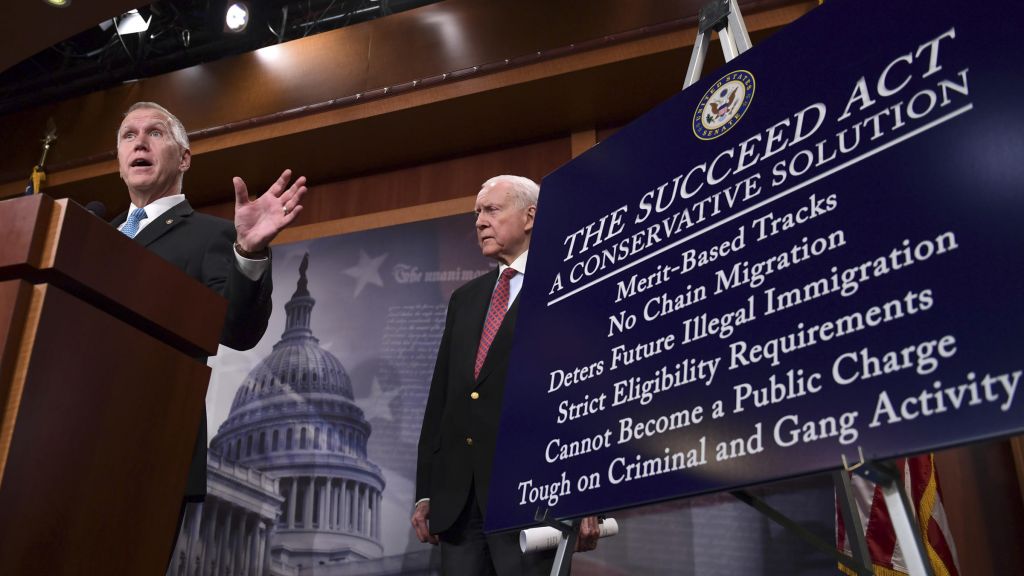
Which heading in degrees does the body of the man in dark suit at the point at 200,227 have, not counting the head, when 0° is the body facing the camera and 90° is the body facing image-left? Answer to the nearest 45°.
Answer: approximately 45°

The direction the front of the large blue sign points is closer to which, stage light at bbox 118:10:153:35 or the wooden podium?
the wooden podium

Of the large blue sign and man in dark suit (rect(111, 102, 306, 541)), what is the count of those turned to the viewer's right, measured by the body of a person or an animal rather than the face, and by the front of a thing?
0

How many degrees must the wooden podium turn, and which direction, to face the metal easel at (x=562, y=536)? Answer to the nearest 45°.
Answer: approximately 135° to its left

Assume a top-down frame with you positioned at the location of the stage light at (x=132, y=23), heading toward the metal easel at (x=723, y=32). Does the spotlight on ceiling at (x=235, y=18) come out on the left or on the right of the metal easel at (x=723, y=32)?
left

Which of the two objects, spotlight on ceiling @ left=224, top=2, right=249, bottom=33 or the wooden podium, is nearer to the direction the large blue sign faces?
the wooden podium

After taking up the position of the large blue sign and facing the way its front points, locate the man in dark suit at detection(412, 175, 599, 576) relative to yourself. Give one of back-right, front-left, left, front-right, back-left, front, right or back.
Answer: right

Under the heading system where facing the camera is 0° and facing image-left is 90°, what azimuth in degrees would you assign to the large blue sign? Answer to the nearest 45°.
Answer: approximately 45°

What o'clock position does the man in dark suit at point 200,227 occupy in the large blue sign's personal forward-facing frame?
The man in dark suit is roughly at 2 o'clock from the large blue sign.

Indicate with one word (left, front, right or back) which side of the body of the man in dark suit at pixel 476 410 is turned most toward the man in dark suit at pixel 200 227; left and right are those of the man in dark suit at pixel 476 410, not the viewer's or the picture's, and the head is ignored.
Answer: front

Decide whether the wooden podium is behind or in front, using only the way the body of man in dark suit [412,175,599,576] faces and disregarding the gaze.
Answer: in front
